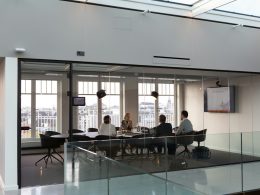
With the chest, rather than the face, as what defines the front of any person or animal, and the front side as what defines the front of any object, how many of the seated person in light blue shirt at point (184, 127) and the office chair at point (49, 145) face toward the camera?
0

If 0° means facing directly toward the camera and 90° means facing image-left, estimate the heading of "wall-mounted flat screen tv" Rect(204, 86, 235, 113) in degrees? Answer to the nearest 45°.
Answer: approximately 45°

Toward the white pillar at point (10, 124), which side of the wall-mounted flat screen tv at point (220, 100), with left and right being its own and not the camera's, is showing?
front

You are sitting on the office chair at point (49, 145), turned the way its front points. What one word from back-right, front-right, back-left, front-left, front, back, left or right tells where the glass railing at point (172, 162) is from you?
right

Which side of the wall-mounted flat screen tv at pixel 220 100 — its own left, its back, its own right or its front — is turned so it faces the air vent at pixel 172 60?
front

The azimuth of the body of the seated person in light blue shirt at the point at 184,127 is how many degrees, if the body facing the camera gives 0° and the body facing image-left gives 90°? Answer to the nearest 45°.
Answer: approximately 135°

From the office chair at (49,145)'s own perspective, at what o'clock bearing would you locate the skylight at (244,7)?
The skylight is roughly at 2 o'clock from the office chair.

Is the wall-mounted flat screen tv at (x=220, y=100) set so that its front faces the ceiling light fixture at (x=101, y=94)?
yes

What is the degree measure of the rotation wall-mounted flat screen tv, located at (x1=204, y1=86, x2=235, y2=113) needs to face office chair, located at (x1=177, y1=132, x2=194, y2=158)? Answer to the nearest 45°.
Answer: approximately 45° to its left

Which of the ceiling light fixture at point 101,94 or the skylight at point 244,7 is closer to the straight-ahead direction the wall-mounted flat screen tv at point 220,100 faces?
the ceiling light fixture
